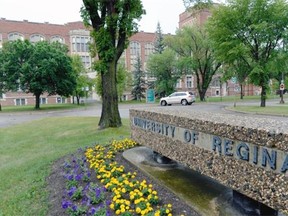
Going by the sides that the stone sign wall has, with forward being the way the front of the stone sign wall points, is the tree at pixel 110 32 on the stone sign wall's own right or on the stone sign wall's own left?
on the stone sign wall's own right

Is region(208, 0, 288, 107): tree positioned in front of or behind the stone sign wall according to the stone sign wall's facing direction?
behind

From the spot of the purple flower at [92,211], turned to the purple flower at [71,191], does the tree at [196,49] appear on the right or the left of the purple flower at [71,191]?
right

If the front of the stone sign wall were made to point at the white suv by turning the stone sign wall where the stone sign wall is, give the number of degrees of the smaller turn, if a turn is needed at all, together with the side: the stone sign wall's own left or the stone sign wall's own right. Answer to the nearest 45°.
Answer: approximately 135° to the stone sign wall's own right

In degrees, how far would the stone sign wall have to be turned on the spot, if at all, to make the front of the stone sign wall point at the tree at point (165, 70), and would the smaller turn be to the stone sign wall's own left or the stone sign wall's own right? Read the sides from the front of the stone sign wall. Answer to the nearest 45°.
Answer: approximately 135° to the stone sign wall's own right

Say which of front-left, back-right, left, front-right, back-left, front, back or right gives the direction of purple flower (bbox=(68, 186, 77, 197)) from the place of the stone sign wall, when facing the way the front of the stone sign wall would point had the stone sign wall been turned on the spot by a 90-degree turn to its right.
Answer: front-left

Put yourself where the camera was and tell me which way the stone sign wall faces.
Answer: facing the viewer and to the left of the viewer

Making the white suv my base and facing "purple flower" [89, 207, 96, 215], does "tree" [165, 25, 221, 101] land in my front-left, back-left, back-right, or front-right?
back-left

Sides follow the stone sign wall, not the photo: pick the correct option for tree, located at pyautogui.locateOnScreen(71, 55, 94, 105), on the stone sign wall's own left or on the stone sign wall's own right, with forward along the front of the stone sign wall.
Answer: on the stone sign wall's own right

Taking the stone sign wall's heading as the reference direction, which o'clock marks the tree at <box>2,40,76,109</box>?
The tree is roughly at 3 o'clock from the stone sign wall.

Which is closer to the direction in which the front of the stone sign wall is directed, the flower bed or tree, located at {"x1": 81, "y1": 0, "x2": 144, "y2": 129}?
the flower bed
